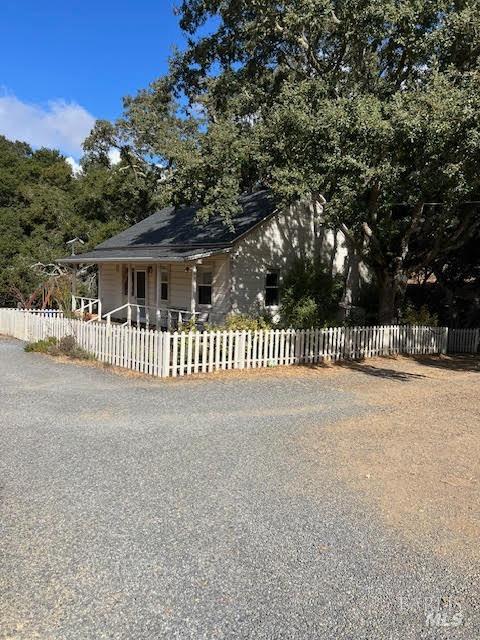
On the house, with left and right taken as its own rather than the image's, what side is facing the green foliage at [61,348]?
front

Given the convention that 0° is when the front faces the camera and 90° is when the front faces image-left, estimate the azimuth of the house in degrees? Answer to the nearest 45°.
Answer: approximately 45°

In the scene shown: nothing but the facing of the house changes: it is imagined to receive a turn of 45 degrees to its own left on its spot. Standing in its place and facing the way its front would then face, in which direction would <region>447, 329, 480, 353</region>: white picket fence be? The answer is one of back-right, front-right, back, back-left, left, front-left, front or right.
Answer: left

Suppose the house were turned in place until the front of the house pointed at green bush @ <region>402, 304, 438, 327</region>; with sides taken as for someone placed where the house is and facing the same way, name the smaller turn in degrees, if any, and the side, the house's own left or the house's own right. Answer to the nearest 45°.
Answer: approximately 135° to the house's own left
